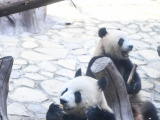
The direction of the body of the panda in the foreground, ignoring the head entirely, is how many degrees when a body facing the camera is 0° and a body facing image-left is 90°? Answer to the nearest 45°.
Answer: approximately 45°

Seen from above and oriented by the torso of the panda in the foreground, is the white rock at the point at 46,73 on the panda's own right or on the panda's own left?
on the panda's own right
